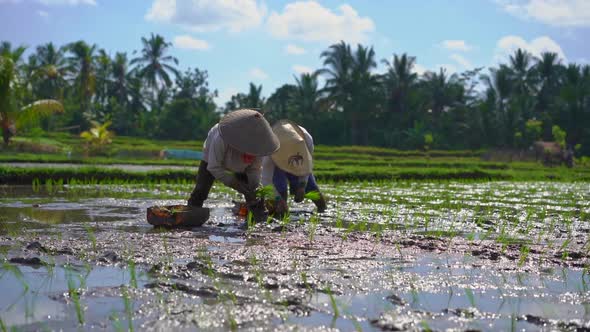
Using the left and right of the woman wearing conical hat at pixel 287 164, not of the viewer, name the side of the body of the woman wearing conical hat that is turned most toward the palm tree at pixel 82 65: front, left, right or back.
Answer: back

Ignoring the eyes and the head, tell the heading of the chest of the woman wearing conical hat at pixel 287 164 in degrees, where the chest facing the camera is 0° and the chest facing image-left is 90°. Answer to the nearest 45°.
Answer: approximately 0°

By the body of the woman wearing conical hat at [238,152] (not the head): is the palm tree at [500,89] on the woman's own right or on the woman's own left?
on the woman's own left

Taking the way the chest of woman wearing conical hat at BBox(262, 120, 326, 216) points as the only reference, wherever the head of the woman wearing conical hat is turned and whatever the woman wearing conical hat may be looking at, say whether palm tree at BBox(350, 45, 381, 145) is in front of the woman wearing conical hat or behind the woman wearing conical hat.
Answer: behind

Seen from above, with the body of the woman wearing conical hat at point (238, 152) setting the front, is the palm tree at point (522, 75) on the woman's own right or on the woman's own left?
on the woman's own left

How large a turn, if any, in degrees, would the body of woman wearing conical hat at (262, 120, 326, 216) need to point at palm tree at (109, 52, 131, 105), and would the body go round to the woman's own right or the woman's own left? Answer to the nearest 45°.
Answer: approximately 180°

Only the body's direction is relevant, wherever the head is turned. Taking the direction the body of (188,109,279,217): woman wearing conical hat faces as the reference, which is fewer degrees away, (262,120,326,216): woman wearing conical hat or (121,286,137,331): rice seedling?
the woman wearing conical hat

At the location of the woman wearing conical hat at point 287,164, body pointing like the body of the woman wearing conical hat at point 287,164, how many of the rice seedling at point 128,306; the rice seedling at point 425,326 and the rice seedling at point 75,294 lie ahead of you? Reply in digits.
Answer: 3

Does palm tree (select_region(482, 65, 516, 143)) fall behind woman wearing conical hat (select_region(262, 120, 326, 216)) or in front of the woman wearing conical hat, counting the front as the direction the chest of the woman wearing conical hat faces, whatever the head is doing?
behind

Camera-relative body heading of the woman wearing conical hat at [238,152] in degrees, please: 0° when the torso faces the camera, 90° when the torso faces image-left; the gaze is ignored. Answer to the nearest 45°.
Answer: approximately 315°

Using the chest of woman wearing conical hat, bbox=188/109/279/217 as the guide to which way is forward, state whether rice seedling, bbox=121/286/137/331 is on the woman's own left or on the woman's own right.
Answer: on the woman's own right

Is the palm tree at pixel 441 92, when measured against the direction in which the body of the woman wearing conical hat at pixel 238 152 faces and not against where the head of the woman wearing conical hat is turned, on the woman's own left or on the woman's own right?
on the woman's own left

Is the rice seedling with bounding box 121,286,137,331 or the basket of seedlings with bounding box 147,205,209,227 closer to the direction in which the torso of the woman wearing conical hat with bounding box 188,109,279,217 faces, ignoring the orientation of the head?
the rice seedling

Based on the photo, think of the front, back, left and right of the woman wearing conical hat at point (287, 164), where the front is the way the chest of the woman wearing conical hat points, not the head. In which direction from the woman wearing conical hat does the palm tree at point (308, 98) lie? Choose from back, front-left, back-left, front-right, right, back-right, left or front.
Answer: back

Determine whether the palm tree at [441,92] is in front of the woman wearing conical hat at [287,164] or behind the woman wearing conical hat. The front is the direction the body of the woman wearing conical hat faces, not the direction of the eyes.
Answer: behind

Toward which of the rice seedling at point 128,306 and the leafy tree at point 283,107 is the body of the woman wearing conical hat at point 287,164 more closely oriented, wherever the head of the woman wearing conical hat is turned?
the rice seedling
